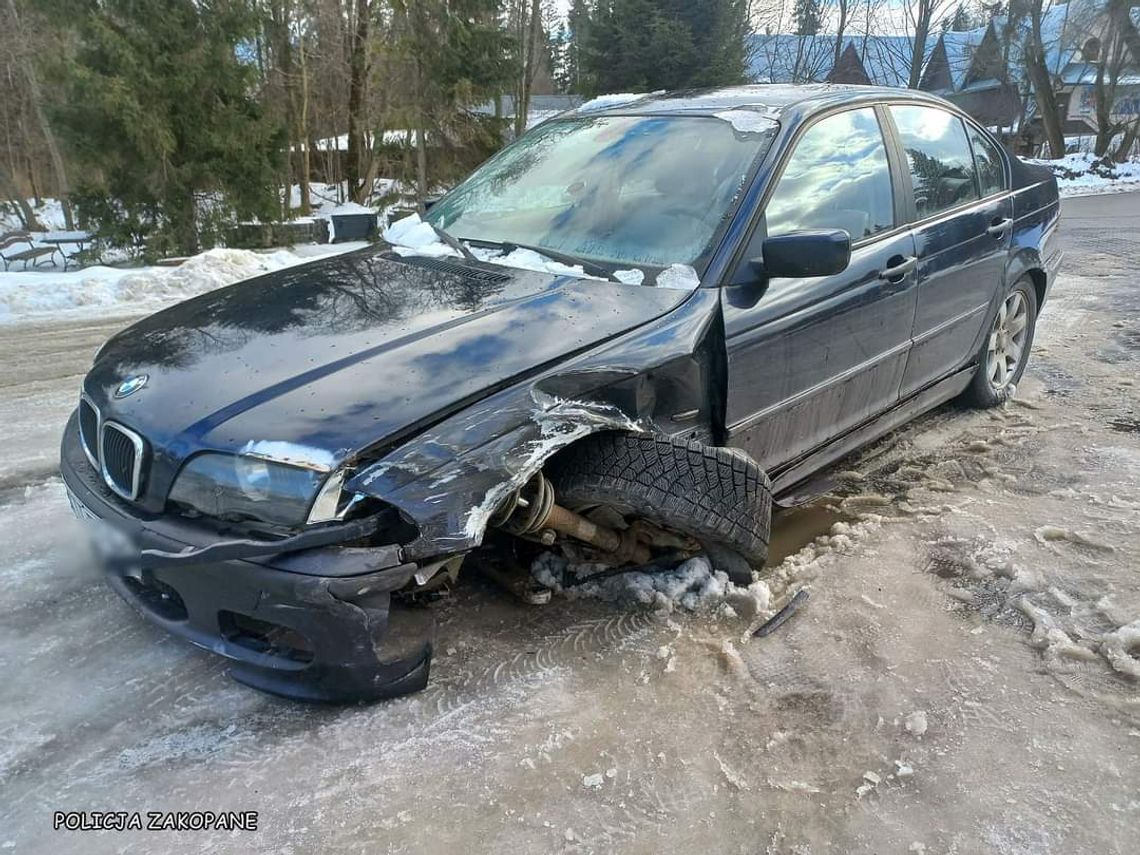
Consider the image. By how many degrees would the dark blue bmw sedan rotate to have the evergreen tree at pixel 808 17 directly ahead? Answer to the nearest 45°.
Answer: approximately 135° to its right

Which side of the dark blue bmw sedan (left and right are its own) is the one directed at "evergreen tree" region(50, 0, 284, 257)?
right

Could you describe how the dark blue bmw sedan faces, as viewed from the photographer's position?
facing the viewer and to the left of the viewer

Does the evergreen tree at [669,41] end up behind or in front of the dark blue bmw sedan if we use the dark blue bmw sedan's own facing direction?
behind

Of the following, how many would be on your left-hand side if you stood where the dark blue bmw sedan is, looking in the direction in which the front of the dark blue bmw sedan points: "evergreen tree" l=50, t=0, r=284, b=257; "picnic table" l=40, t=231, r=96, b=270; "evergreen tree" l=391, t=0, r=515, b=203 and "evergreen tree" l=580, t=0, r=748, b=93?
0

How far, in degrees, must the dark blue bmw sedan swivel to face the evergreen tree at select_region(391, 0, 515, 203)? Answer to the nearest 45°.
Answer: approximately 135° to its right

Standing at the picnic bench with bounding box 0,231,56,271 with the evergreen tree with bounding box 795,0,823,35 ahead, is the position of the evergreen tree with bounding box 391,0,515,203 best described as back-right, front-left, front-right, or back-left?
front-right

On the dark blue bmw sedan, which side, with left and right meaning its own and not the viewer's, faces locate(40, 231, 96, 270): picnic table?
right

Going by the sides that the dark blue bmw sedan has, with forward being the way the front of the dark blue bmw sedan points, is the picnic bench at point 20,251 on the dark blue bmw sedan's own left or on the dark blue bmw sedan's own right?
on the dark blue bmw sedan's own right
